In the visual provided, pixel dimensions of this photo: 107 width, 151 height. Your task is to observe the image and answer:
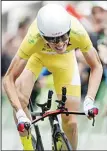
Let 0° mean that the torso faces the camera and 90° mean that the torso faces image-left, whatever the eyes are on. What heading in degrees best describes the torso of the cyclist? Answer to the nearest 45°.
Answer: approximately 0°
